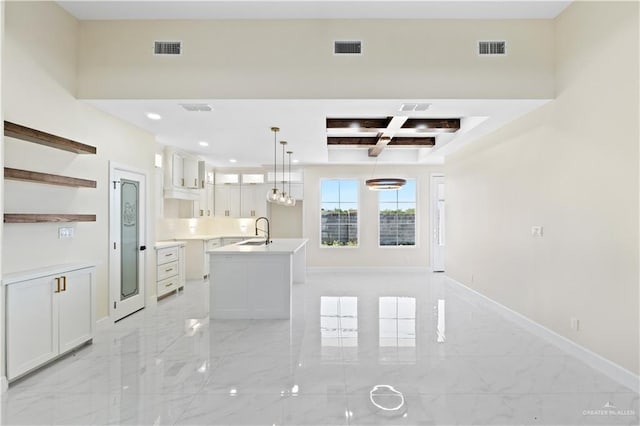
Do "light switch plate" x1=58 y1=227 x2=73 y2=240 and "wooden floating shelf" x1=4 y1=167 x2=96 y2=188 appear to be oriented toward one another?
no

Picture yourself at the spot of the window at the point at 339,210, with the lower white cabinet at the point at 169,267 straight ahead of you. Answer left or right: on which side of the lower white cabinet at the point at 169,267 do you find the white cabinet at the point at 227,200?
right

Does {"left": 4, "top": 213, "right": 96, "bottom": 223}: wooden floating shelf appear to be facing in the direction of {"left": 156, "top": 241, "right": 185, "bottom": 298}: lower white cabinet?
no

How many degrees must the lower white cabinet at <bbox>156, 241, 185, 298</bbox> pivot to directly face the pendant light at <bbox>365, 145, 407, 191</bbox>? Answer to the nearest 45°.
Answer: approximately 45° to its left

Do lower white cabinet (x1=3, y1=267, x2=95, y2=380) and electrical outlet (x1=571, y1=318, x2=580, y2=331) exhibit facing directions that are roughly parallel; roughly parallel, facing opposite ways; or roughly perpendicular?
roughly parallel, facing opposite ways

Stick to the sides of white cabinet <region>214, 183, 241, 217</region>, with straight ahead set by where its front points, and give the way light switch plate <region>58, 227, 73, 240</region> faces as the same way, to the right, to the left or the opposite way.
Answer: to the left

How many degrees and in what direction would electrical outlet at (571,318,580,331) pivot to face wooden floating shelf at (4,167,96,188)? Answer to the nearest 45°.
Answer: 0° — it already faces it

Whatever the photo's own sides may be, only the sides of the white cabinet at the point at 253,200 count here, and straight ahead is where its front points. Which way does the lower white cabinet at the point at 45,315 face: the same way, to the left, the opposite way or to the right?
to the left

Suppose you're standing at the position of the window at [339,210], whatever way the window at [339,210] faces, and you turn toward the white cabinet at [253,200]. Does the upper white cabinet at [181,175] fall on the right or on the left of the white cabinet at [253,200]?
left

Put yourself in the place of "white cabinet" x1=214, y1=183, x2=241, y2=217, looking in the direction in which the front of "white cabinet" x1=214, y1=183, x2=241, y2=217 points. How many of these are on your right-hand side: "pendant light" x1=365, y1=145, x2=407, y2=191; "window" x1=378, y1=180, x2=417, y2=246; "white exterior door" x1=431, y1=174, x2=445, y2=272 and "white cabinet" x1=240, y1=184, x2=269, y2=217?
0

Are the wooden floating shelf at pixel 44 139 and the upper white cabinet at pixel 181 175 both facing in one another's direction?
no

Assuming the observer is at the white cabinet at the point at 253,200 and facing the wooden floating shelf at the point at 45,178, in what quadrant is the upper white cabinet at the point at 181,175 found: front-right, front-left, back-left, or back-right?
front-right

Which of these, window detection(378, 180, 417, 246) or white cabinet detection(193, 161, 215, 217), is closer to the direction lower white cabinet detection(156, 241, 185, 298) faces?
the window

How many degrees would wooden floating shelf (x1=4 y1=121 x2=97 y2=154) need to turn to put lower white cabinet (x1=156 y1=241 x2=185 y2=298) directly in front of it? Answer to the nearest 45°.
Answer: approximately 90° to its left

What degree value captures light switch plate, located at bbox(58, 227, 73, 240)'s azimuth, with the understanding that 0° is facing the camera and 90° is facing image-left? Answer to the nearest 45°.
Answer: approximately 315°

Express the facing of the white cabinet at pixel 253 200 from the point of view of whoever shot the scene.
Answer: facing the viewer

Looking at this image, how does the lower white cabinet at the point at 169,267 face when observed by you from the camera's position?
facing the viewer and to the right of the viewer

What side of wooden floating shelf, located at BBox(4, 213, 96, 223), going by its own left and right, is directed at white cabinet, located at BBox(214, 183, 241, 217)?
left

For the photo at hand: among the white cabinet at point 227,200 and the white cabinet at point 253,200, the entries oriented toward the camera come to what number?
2

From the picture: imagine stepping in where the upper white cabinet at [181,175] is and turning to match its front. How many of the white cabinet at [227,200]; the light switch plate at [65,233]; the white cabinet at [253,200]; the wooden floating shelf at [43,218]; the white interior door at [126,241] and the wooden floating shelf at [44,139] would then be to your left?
2

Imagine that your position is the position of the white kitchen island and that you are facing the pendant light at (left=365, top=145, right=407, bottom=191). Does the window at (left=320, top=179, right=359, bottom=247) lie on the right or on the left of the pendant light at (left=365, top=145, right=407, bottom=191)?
left

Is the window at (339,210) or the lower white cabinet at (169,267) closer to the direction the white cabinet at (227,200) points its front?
the lower white cabinet

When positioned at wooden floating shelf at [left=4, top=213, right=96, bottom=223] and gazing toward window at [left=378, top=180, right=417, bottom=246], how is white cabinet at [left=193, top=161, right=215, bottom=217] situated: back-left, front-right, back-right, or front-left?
front-left

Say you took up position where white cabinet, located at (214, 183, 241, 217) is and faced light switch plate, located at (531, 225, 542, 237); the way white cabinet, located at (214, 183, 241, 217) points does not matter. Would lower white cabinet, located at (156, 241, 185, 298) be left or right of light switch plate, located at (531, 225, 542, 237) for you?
right
